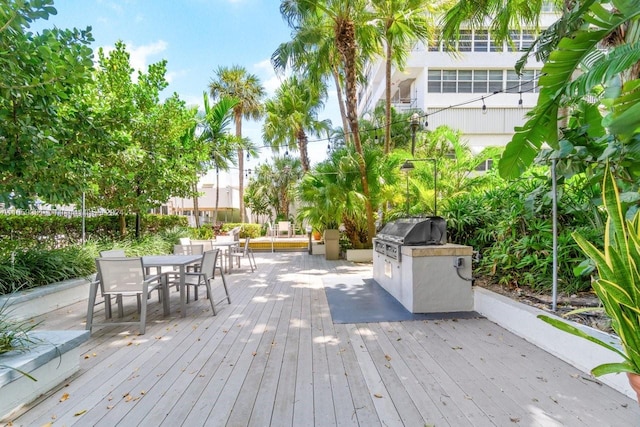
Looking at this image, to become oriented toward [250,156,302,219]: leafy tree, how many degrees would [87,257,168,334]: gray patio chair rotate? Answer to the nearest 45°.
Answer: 0° — it already faces it

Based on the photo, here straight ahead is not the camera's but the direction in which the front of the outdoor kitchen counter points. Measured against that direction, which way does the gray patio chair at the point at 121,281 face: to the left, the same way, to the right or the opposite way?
to the right

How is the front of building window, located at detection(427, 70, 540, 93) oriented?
toward the camera

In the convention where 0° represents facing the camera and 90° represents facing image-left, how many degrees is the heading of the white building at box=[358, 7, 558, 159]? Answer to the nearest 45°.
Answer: approximately 0°

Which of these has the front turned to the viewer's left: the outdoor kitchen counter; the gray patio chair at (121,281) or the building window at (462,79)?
the outdoor kitchen counter

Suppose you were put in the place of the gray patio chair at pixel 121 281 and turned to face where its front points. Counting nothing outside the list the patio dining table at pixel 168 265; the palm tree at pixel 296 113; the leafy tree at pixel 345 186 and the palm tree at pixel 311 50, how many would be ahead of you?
4

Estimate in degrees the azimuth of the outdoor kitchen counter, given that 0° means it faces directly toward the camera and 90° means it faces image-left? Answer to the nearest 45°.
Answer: approximately 90°

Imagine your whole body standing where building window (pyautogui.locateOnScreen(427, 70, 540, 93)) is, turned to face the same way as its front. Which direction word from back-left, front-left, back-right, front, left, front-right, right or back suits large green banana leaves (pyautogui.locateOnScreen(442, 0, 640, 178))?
front

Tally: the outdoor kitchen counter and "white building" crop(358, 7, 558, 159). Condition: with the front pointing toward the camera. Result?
1

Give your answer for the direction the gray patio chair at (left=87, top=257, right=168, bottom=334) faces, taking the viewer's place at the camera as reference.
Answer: facing away from the viewer and to the right of the viewer

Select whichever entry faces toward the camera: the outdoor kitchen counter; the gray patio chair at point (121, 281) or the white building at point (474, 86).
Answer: the white building

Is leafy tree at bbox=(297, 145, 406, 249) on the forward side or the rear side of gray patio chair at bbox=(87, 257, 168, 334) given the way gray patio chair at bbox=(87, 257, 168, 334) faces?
on the forward side

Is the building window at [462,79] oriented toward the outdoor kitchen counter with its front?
yes

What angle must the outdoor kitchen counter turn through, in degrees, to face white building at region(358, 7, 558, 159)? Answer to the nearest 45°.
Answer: approximately 90° to its right

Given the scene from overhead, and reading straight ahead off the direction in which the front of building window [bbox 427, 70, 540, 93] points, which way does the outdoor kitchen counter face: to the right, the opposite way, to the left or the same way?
to the right
